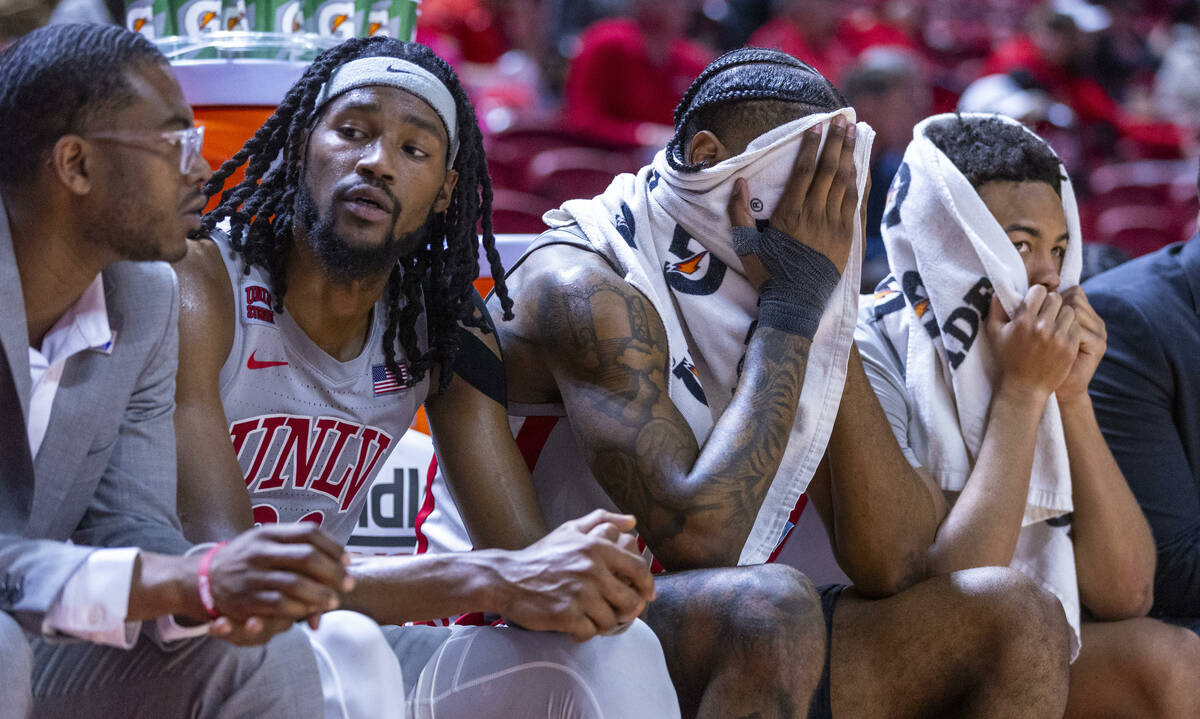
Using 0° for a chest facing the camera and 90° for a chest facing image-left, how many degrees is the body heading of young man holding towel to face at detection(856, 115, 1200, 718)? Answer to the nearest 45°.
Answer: approximately 315°

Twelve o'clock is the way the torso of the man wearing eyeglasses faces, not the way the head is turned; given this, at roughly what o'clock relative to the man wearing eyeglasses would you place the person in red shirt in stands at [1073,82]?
The person in red shirt in stands is roughly at 9 o'clock from the man wearing eyeglasses.

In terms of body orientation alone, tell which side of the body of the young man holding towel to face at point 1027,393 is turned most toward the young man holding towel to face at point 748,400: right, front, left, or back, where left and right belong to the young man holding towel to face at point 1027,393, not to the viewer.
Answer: right

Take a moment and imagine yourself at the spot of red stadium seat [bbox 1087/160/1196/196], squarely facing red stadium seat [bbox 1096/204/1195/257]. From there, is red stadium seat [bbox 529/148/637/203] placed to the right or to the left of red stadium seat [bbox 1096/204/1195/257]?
right

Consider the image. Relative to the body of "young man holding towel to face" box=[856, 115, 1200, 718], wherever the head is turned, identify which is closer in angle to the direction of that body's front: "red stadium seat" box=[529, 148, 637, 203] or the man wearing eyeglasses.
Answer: the man wearing eyeglasses

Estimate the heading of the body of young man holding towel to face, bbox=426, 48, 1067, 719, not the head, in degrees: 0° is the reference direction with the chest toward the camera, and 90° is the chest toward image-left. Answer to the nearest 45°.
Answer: approximately 315°

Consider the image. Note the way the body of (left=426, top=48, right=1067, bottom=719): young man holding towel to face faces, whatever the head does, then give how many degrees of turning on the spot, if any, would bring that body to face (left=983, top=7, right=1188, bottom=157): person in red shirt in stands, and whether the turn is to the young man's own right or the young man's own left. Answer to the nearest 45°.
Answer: approximately 135° to the young man's own left

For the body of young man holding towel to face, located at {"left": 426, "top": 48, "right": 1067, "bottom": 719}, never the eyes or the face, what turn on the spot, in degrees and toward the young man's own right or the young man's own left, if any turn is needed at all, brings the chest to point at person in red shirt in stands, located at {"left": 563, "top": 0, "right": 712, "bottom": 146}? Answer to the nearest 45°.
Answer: approximately 135° to the young man's own left

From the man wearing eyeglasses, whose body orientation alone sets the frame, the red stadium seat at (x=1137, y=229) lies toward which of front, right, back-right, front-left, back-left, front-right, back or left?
left

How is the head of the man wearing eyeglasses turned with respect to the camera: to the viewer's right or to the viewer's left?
to the viewer's right

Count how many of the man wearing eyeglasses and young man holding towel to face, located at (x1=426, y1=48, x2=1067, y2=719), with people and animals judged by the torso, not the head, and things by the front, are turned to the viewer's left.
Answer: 0

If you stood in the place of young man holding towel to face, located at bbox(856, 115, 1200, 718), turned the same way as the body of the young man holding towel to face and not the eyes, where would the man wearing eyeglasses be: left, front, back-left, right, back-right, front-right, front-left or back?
right
